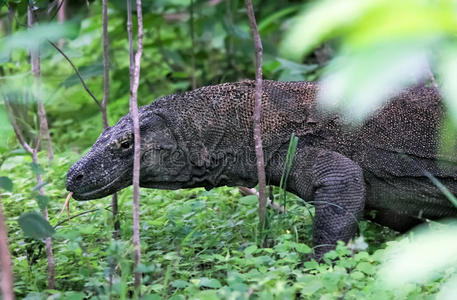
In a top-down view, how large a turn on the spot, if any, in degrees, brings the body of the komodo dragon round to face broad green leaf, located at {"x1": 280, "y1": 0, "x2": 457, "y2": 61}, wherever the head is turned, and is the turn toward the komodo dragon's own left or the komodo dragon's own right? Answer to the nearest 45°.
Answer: approximately 90° to the komodo dragon's own left

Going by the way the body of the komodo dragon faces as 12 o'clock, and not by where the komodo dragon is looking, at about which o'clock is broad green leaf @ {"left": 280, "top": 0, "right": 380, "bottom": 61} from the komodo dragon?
The broad green leaf is roughly at 9 o'clock from the komodo dragon.

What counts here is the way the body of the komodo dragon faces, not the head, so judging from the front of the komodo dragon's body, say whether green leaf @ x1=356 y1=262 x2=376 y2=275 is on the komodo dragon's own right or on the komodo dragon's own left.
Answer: on the komodo dragon's own left

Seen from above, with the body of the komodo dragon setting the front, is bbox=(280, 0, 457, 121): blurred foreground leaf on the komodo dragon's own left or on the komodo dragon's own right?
on the komodo dragon's own left

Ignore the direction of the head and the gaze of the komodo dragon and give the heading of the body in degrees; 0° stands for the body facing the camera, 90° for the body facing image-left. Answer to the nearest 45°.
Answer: approximately 90°

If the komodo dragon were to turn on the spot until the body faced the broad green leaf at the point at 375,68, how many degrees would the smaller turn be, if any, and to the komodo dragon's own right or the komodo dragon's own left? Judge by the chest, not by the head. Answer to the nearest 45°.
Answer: approximately 90° to the komodo dragon's own left

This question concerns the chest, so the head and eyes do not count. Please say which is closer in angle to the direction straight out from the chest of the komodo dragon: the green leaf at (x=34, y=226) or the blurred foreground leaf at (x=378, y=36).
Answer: the green leaf

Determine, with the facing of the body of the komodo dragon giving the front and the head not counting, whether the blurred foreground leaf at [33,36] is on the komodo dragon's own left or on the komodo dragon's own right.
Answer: on the komodo dragon's own left

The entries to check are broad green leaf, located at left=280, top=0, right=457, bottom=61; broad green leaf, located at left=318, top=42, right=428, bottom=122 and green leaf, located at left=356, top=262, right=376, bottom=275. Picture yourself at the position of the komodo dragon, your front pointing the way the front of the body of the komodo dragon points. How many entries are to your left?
3
